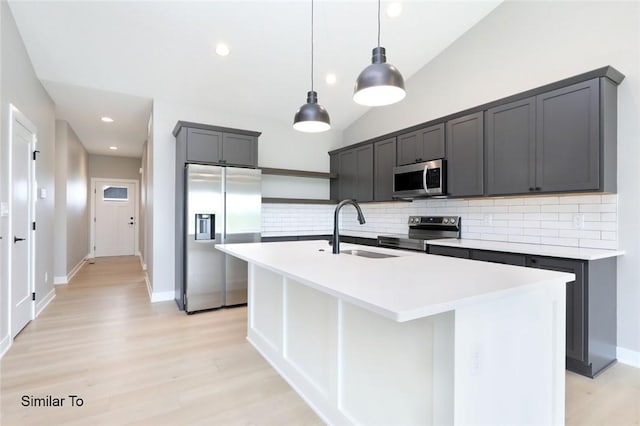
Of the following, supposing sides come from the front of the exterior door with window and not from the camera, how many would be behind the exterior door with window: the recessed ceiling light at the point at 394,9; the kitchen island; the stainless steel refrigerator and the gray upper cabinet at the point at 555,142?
0

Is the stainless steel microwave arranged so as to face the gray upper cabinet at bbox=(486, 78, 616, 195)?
no

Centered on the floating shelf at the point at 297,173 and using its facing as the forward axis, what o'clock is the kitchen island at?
The kitchen island is roughly at 1 o'clock from the floating shelf.

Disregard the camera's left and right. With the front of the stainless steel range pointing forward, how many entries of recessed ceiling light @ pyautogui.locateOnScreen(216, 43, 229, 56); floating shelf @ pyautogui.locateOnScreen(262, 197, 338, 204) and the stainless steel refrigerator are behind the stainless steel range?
0

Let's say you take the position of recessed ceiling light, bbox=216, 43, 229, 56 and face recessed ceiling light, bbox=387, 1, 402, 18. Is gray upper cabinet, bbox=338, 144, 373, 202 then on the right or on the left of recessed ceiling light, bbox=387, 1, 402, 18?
left

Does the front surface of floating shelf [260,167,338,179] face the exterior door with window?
no

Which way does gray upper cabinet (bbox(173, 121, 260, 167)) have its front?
toward the camera

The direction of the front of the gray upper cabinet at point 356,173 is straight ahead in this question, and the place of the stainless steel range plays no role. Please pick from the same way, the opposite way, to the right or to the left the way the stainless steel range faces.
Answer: the same way

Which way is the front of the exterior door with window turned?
toward the camera

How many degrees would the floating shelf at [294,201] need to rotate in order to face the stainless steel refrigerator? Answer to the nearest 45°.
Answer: approximately 90° to its right

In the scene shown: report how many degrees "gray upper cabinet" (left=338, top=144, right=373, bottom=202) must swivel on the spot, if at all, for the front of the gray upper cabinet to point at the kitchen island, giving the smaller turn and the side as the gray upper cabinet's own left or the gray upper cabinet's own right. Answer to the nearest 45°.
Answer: approximately 45° to the gray upper cabinet's own left

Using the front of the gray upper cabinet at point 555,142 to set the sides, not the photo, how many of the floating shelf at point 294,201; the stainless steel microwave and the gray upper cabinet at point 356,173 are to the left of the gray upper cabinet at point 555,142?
0

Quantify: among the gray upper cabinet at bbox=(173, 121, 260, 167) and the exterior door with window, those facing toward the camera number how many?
2
